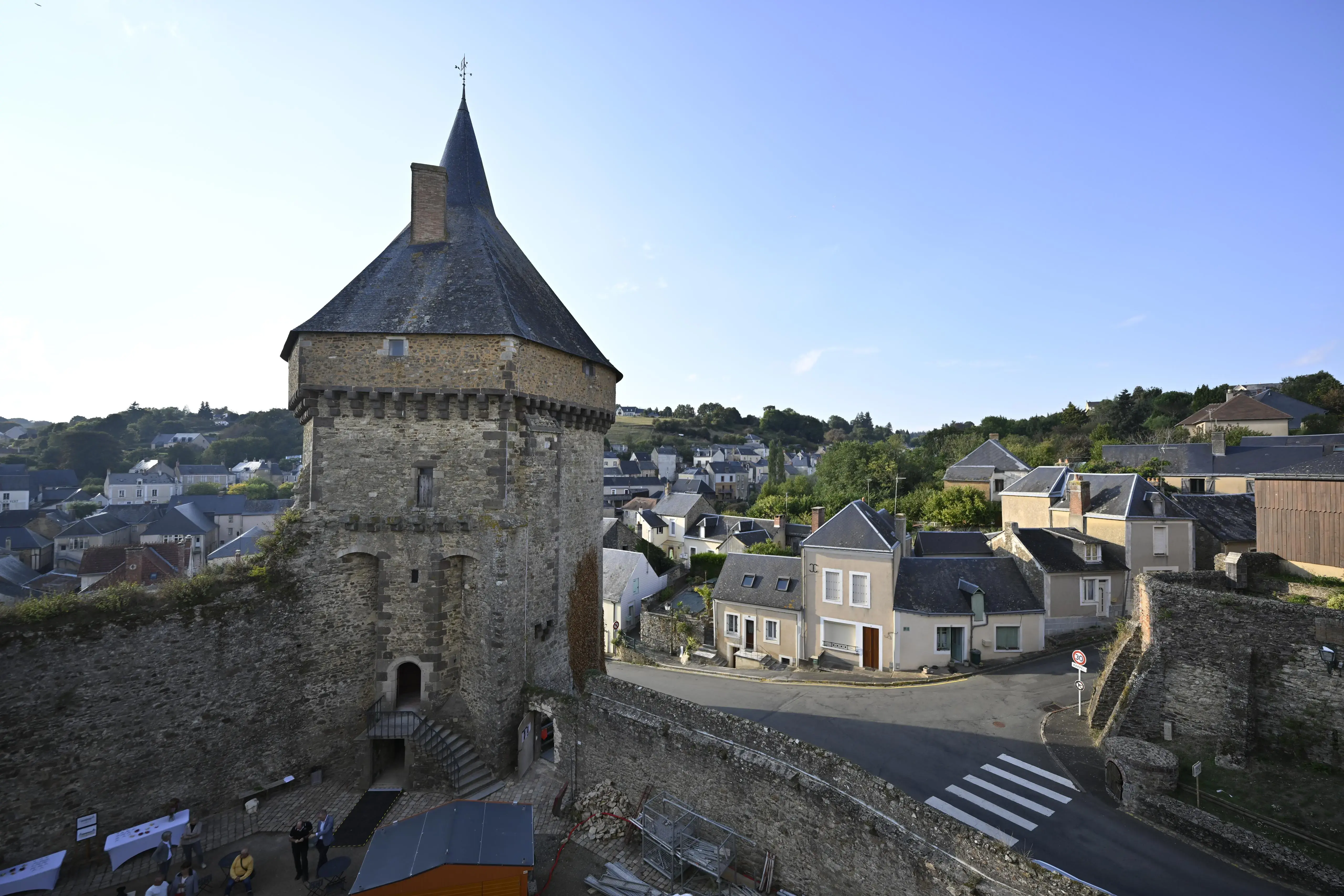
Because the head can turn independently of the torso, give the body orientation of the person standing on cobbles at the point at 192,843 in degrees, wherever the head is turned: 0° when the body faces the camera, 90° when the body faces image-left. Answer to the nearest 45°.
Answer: approximately 0°

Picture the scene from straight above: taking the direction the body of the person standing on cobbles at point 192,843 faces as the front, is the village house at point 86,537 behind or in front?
behind

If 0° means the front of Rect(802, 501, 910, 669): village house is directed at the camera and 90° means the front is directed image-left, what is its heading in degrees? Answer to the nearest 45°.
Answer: approximately 0°

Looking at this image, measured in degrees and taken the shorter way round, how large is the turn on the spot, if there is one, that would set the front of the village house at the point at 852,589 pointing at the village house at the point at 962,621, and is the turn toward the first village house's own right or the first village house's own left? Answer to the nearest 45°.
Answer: approximately 90° to the first village house's own left

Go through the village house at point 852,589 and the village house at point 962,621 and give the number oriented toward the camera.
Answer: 2

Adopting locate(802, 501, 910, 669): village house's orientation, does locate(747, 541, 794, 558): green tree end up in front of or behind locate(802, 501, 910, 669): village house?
behind

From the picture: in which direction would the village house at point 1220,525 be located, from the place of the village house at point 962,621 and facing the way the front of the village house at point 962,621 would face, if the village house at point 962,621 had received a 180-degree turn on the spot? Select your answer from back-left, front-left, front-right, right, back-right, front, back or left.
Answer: front-right

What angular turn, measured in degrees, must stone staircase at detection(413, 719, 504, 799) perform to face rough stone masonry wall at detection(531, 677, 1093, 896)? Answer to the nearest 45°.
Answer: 0° — it already faces it

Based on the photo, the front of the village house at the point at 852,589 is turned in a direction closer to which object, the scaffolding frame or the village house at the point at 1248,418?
the scaffolding frame
